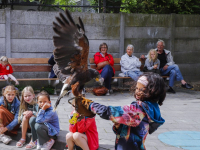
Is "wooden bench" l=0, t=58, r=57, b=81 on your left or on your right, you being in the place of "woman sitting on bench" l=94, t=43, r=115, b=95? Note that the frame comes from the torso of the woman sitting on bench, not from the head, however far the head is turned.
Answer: on your right

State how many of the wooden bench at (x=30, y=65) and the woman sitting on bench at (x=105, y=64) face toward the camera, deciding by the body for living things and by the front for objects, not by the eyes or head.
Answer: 2

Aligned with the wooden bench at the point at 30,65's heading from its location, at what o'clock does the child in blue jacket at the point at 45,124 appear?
The child in blue jacket is roughly at 12 o'clock from the wooden bench.

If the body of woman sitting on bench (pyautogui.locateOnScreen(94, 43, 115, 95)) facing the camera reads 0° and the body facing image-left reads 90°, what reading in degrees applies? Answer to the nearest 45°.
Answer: approximately 0°

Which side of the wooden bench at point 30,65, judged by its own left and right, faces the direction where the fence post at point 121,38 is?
left
